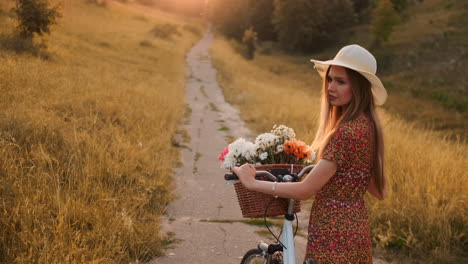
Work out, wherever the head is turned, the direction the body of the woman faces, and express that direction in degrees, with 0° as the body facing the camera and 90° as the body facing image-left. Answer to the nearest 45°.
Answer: approximately 90°
